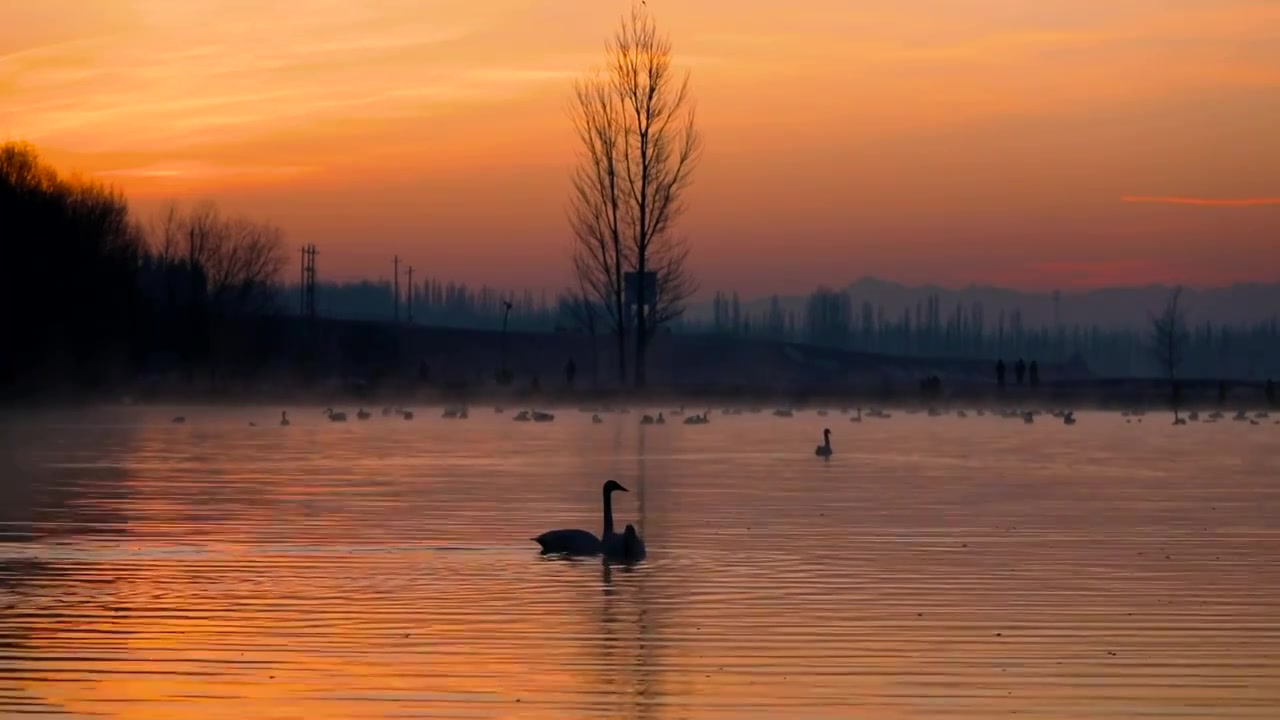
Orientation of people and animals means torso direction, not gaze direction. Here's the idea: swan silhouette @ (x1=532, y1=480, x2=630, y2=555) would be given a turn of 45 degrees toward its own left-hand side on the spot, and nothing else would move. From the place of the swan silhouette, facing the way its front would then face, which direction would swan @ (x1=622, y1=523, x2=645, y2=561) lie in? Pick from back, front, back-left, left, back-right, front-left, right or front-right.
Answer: right

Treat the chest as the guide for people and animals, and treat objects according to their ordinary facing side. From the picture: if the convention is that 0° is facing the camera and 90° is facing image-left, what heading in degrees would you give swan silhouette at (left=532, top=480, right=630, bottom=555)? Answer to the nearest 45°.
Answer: approximately 270°
